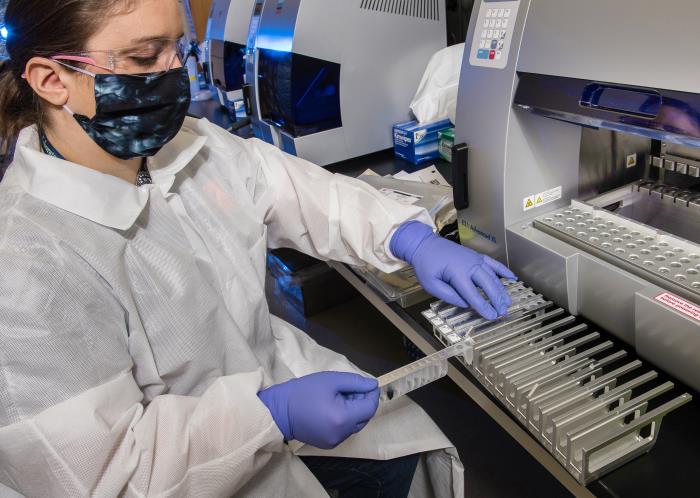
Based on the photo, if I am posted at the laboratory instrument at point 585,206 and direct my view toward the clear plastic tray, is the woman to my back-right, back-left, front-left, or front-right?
front-left

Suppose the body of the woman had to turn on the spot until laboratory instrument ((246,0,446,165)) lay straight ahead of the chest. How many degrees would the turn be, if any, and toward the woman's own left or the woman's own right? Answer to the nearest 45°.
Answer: approximately 90° to the woman's own left

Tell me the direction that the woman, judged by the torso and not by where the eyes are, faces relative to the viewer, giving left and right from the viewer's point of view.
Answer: facing the viewer and to the right of the viewer

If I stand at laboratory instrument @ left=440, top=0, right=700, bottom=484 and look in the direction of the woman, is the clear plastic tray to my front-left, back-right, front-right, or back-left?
front-right

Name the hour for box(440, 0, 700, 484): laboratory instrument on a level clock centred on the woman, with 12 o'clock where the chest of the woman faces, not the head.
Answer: The laboratory instrument is roughly at 11 o'clock from the woman.

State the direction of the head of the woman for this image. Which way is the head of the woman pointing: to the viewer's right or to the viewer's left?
to the viewer's right

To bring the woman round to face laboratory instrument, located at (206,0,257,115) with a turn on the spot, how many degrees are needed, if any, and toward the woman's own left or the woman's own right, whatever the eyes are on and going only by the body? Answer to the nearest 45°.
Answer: approximately 135° to the woman's own left
